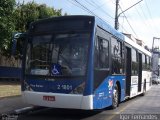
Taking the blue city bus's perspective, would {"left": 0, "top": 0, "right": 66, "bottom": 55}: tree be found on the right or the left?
on its right

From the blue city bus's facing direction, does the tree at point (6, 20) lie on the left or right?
on its right

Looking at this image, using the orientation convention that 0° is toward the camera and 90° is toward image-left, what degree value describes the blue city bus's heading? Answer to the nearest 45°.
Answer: approximately 45°
